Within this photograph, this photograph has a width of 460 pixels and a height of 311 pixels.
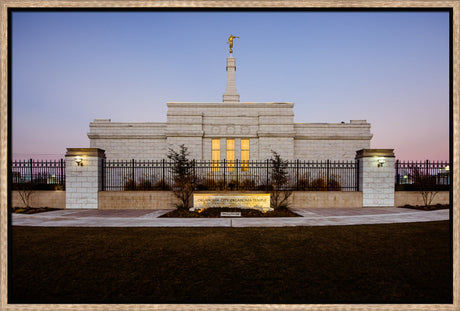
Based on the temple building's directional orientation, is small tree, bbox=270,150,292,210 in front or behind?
in front

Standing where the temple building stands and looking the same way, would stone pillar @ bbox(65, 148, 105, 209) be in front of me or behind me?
in front

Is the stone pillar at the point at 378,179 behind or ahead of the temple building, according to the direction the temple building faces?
ahead

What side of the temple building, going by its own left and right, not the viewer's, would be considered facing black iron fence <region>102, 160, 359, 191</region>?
front

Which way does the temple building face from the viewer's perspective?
toward the camera
